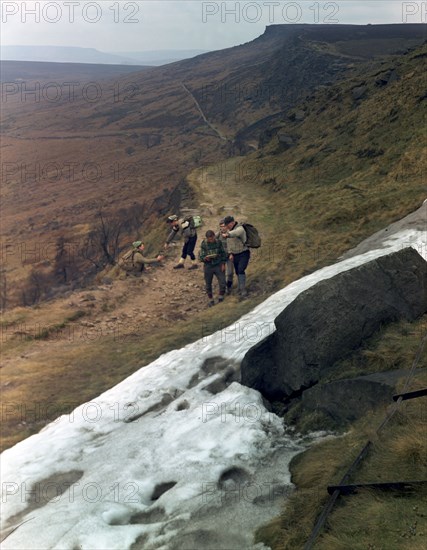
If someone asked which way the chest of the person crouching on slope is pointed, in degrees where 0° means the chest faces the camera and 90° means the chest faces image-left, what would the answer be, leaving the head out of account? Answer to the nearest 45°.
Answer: approximately 270°

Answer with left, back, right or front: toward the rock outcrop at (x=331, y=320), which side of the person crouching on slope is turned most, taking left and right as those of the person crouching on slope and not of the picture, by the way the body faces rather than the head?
right

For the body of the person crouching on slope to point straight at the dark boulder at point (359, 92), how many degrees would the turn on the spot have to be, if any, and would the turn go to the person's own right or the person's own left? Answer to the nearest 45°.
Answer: approximately 45° to the person's own left

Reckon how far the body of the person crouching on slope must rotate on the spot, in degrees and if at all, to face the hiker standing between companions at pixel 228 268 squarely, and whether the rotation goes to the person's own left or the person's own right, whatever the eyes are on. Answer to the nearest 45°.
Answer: approximately 45° to the person's own right

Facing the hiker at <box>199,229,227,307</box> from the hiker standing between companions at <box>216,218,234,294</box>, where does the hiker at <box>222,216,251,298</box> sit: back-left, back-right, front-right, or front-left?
front-left

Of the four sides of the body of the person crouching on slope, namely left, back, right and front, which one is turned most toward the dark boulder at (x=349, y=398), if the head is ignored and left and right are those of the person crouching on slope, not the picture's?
right
